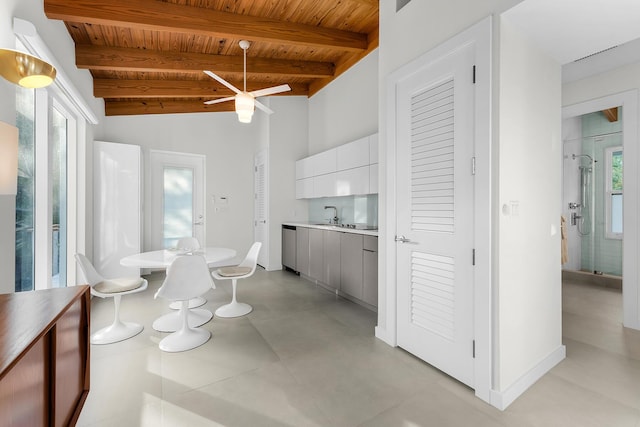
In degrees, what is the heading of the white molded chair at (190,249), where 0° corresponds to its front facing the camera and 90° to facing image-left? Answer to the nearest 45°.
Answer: approximately 0°

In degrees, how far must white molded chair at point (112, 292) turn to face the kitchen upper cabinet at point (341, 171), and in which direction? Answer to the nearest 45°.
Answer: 0° — it already faces it

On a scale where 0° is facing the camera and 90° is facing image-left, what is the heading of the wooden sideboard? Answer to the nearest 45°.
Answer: approximately 270°

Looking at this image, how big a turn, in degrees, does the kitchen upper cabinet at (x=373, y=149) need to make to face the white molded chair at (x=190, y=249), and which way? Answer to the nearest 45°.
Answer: approximately 45° to its right

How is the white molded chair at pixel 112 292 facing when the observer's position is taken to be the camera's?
facing to the right of the viewer

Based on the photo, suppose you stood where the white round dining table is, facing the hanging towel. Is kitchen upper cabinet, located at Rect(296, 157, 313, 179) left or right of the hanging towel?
left

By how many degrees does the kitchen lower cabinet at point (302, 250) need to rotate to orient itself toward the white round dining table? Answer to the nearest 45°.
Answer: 0° — it already faces it

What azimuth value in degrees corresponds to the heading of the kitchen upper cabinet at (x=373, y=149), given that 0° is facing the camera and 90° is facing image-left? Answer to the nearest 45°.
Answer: approximately 45°

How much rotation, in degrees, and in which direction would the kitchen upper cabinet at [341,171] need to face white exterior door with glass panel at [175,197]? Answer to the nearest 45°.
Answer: approximately 45° to its right
